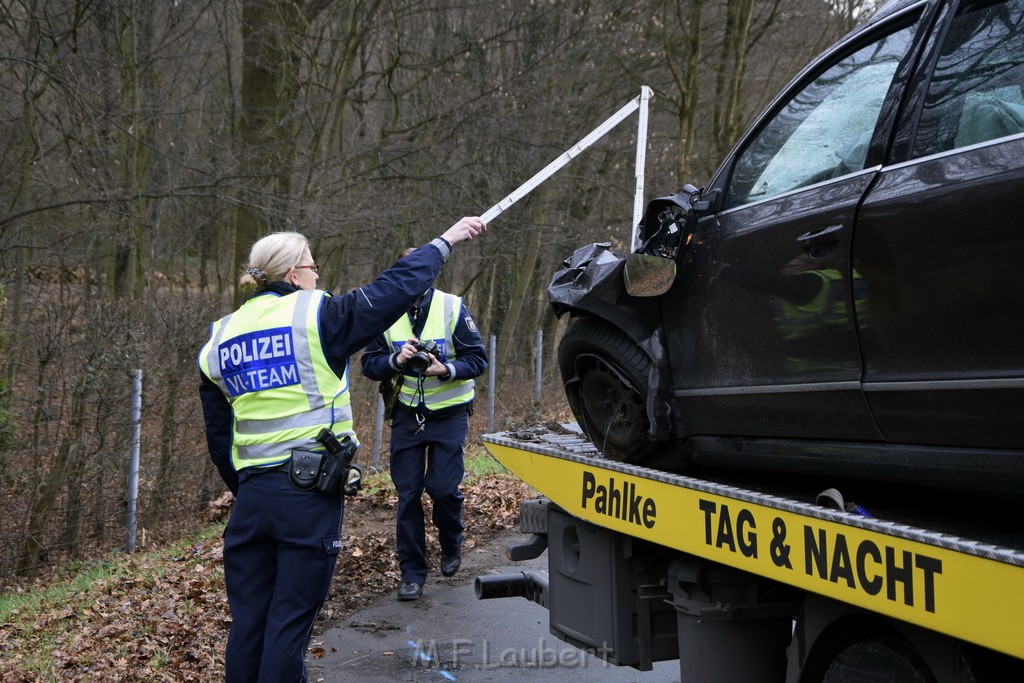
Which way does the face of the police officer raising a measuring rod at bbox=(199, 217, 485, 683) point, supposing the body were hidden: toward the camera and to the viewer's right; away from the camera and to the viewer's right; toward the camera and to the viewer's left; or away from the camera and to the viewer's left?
away from the camera and to the viewer's right

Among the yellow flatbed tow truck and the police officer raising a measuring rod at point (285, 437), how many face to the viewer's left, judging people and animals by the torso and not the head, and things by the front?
0

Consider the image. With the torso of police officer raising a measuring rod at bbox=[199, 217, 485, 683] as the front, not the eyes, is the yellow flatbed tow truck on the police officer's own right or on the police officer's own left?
on the police officer's own right

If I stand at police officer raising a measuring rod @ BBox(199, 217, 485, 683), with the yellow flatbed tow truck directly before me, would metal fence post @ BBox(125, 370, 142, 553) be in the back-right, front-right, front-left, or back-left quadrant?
back-left

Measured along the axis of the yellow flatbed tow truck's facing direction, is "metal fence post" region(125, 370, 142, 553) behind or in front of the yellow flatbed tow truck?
behind

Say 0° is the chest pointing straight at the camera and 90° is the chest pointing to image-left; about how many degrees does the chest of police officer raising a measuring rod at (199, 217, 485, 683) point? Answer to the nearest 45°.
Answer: approximately 225°

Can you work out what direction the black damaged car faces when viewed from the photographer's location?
facing away from the viewer and to the left of the viewer

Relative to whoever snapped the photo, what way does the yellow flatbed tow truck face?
facing the viewer and to the right of the viewer
